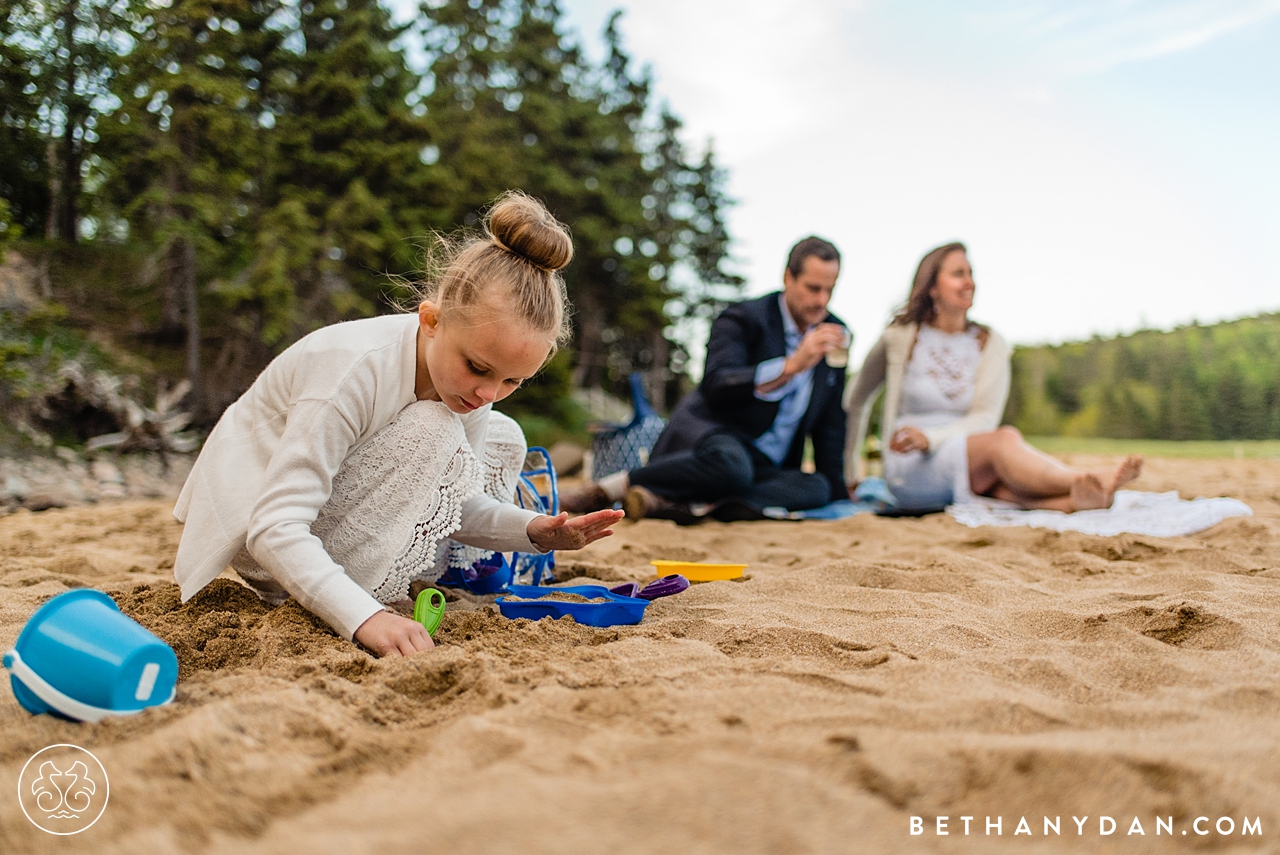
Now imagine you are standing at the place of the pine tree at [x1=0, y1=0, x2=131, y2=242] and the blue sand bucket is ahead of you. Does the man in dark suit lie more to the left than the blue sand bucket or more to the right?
left

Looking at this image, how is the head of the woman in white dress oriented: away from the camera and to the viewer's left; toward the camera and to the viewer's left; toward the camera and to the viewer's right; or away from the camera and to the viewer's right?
toward the camera and to the viewer's right

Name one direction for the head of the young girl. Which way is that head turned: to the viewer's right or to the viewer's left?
to the viewer's right

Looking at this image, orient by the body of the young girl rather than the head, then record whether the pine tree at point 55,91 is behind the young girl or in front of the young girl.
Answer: behind

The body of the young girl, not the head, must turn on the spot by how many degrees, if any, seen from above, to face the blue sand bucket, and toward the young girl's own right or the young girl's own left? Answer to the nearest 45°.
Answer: approximately 90° to the young girl's own right

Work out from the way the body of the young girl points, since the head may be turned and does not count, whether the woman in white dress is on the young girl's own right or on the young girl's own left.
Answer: on the young girl's own left
